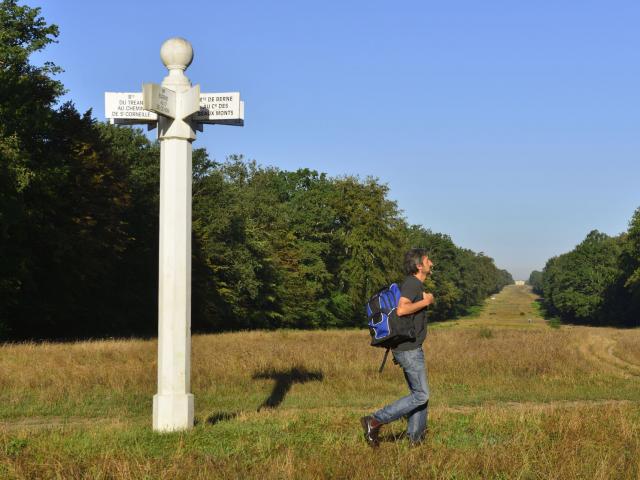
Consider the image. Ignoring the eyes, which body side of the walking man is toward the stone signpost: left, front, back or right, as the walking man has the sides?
back

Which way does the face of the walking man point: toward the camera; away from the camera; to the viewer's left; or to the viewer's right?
to the viewer's right

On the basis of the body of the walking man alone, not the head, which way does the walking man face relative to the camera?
to the viewer's right
